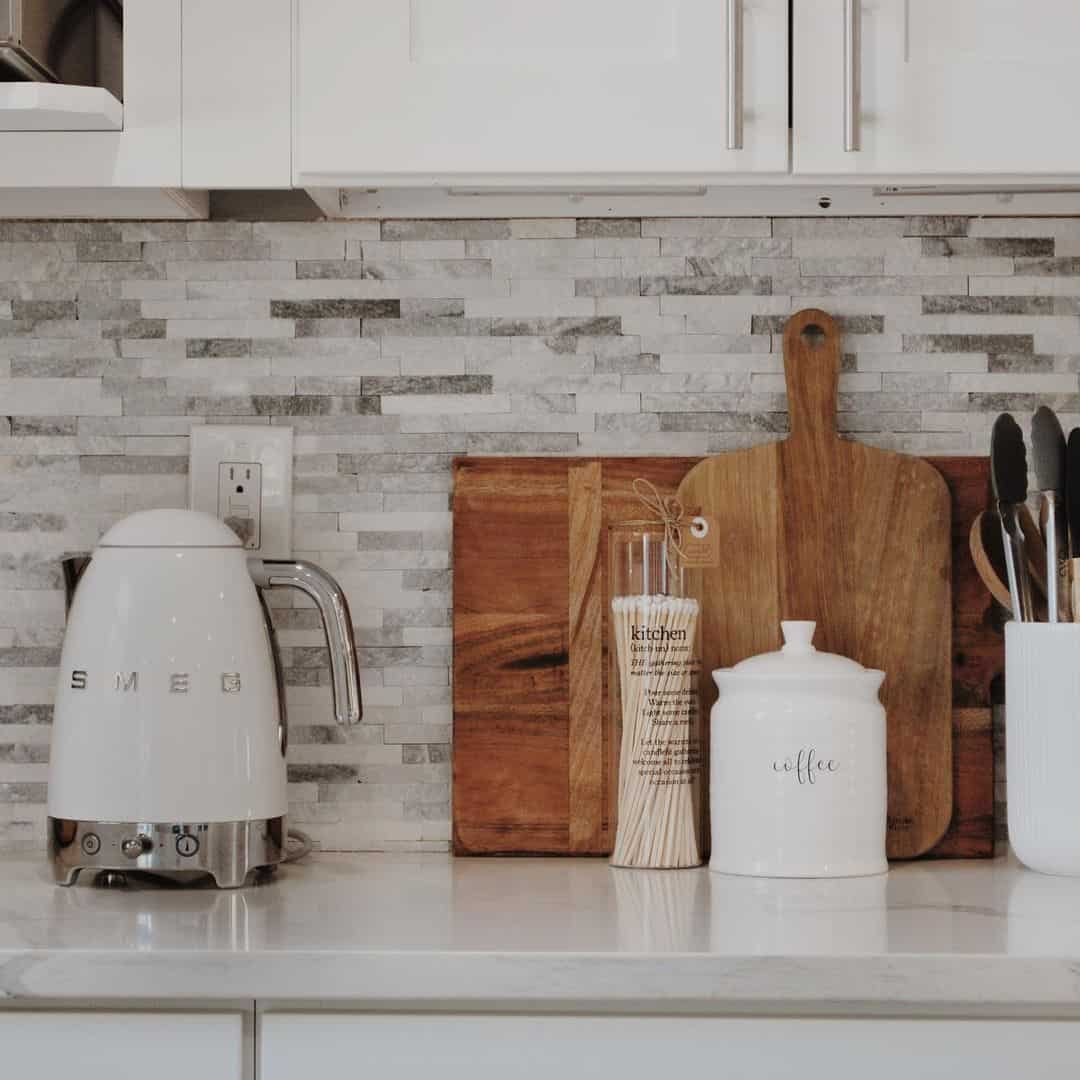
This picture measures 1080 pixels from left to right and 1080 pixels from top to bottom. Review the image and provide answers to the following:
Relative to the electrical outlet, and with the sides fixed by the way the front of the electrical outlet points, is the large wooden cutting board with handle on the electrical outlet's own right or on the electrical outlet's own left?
on the electrical outlet's own left

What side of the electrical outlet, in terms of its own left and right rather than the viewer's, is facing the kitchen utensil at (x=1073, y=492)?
left

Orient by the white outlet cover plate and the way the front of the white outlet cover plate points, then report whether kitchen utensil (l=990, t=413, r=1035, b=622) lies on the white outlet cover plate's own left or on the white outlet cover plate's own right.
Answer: on the white outlet cover plate's own left

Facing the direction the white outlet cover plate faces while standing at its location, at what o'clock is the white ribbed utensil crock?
The white ribbed utensil crock is roughly at 10 o'clock from the white outlet cover plate.

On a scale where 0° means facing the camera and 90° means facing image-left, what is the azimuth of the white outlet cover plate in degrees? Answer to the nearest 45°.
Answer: approximately 0°

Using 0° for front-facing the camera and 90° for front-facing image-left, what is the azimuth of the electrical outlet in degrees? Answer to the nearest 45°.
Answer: approximately 0°

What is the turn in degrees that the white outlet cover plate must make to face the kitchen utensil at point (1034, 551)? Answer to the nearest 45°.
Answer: approximately 90° to its left

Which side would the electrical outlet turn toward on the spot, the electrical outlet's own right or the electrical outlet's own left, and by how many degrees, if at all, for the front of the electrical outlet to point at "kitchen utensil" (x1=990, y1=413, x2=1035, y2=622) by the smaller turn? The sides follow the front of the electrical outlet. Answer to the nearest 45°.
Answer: approximately 45° to the electrical outlet's own left
